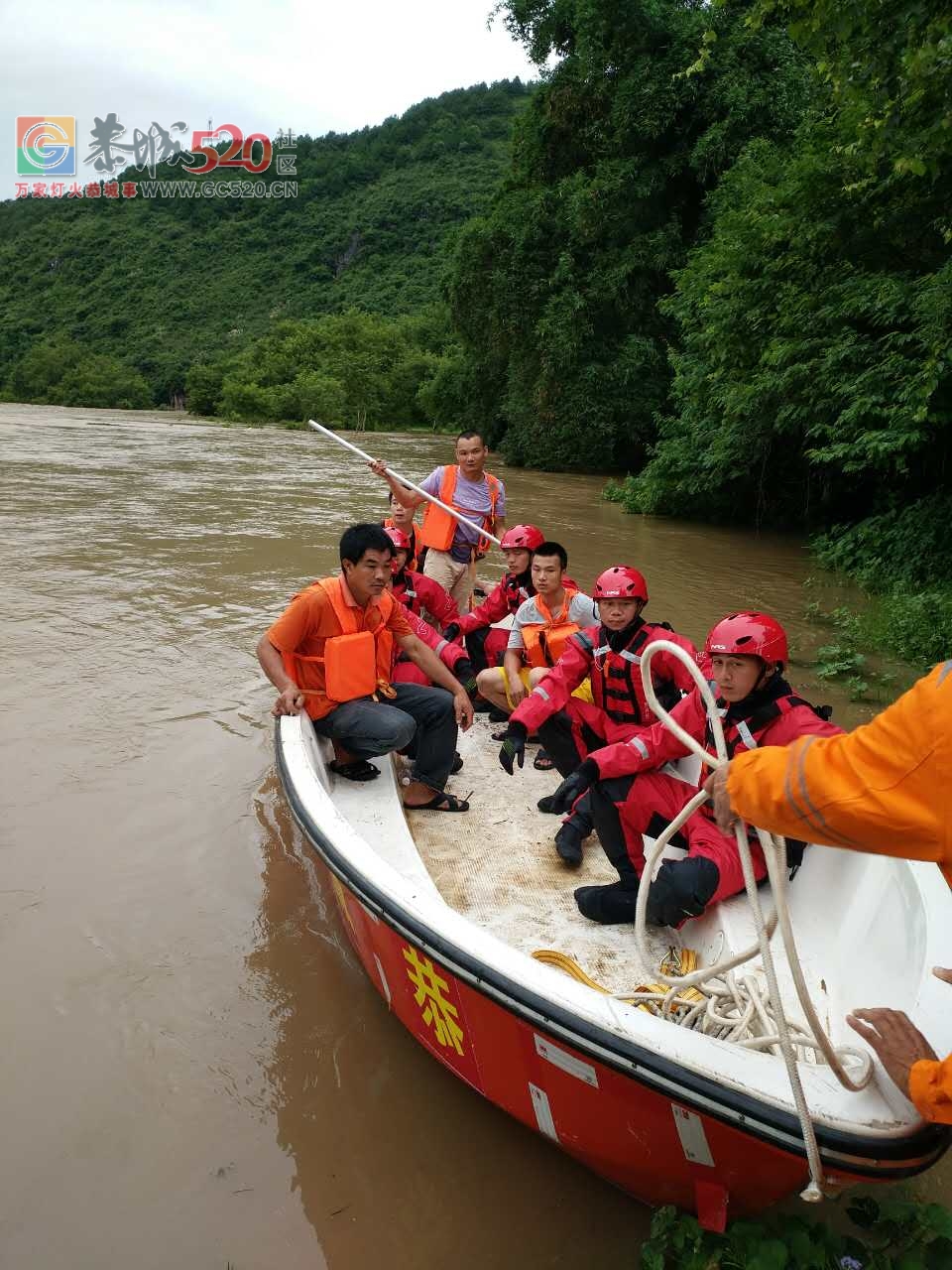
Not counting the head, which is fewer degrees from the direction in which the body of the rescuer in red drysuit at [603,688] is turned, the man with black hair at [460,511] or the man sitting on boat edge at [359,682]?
the man sitting on boat edge

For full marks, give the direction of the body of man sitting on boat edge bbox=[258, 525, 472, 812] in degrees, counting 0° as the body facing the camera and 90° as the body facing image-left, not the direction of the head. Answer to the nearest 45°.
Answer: approximately 315°

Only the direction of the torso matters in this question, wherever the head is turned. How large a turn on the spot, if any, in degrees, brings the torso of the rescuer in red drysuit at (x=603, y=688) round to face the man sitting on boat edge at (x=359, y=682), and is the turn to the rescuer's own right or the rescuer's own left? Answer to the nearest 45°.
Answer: approximately 45° to the rescuer's own right

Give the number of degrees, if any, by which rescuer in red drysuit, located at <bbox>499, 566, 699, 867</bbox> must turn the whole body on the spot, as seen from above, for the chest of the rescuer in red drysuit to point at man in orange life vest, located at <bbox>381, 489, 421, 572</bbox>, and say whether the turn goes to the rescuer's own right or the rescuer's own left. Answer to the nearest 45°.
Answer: approximately 90° to the rescuer's own right

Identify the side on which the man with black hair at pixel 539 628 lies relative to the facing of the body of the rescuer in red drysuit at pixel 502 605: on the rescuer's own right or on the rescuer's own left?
on the rescuer's own left

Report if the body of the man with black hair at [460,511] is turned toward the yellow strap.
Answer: yes
